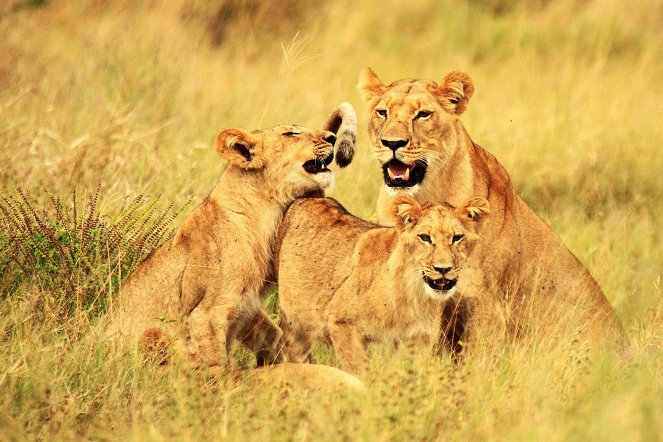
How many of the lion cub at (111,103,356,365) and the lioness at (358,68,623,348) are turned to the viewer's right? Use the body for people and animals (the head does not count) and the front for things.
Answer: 1

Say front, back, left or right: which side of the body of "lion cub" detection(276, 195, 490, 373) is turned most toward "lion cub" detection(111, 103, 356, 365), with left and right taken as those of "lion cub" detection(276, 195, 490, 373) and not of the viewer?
back

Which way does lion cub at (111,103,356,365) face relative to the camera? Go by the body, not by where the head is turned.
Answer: to the viewer's right

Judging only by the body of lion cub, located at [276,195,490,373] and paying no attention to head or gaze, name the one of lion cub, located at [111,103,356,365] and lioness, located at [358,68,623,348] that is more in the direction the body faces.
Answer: the lioness

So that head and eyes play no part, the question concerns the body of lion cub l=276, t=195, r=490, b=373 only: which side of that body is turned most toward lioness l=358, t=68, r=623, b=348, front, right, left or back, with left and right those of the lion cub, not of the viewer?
left

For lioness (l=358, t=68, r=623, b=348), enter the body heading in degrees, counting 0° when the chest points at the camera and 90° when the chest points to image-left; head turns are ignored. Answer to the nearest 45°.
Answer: approximately 45°

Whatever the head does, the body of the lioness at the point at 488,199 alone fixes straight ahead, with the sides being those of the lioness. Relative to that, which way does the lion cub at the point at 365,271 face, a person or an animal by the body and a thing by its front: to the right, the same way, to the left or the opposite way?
to the left

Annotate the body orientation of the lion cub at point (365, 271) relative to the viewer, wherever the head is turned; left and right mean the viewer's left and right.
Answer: facing the viewer and to the right of the viewer

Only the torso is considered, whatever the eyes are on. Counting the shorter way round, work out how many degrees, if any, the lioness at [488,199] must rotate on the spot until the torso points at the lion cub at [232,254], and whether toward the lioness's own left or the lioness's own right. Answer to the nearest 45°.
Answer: approximately 45° to the lioness's own right

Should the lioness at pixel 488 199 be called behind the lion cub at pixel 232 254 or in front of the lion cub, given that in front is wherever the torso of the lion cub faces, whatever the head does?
in front

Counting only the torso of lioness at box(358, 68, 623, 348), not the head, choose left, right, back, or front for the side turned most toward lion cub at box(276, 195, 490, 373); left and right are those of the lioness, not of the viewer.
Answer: front
